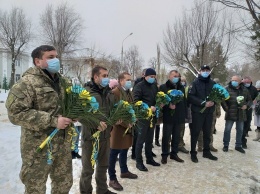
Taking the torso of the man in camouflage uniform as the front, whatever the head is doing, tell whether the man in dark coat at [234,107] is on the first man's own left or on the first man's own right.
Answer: on the first man's own left

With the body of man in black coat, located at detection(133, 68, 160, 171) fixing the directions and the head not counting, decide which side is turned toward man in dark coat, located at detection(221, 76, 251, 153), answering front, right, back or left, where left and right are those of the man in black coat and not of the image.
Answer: left

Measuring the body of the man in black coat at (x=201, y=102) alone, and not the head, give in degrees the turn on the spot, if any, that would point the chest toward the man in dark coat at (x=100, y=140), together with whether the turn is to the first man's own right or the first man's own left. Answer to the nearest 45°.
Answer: approximately 90° to the first man's own right

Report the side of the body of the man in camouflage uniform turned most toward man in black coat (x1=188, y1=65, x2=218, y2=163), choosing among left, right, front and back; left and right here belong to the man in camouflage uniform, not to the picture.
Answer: left

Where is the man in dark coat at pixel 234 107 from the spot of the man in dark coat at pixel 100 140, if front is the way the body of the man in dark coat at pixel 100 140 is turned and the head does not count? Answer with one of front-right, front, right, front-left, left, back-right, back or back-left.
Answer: left

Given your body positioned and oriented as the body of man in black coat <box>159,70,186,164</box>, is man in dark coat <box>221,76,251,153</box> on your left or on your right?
on your left

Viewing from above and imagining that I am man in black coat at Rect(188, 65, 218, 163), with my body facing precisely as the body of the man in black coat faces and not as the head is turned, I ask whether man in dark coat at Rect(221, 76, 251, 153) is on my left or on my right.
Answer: on my left

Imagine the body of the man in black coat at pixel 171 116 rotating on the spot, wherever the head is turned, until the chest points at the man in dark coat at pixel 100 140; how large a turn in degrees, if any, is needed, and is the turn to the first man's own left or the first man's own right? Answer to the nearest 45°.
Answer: approximately 90° to the first man's own right

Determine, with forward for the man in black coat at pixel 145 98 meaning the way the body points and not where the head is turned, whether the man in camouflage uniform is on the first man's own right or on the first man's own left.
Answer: on the first man's own right

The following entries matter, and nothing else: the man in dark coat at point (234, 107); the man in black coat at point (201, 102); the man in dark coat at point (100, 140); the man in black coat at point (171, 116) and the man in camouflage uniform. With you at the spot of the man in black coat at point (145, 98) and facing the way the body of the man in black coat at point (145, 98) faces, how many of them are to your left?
3

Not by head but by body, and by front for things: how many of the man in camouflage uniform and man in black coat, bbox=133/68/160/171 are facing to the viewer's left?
0

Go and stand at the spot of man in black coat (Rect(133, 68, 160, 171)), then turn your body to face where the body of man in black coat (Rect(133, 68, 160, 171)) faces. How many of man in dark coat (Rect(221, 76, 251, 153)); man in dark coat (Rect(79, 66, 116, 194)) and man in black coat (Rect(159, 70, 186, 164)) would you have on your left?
2

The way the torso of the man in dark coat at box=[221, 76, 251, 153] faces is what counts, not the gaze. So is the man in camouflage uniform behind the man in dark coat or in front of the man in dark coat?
in front

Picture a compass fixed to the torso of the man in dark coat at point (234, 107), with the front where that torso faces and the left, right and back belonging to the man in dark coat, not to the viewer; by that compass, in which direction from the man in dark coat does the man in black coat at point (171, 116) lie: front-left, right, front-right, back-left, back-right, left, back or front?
front-right

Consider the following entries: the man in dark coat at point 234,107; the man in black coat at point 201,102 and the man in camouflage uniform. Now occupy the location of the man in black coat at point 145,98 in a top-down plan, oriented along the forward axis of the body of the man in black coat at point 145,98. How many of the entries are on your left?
2
